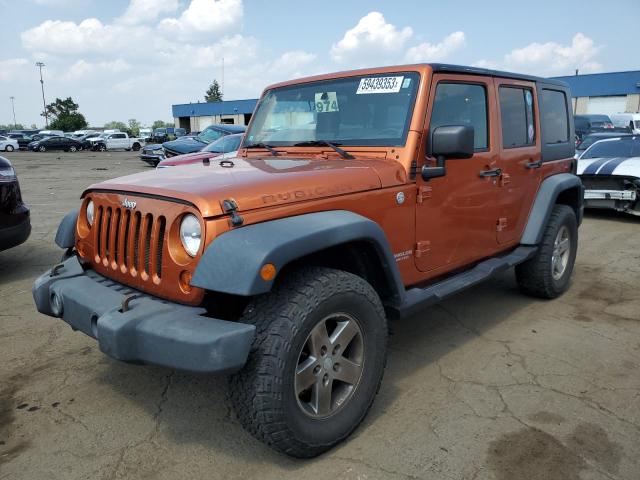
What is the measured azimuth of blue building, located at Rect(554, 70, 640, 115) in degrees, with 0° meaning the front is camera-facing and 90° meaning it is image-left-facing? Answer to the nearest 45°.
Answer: approximately 0°

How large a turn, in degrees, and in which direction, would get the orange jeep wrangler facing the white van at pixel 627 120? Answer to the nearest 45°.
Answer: approximately 180°

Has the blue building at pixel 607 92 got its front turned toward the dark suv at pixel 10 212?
yes

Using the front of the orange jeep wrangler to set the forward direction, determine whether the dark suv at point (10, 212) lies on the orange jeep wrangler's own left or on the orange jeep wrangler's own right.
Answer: on the orange jeep wrangler's own right

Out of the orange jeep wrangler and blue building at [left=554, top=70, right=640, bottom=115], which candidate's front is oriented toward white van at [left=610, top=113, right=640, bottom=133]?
the blue building

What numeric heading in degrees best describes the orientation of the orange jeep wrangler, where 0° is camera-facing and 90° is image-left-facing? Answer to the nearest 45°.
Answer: approximately 45°

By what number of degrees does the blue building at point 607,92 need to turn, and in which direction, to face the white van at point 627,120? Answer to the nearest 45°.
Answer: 0° — it already faces it
